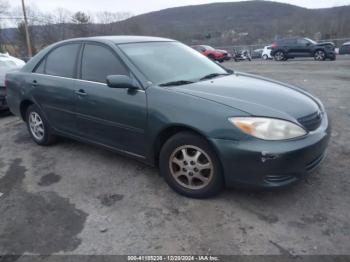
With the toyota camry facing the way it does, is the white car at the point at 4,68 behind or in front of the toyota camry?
behind

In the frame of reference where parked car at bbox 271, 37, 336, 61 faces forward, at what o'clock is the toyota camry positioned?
The toyota camry is roughly at 3 o'clock from the parked car.

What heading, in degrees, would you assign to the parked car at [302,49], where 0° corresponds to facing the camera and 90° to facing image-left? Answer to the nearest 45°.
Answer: approximately 270°

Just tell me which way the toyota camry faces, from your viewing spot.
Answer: facing the viewer and to the right of the viewer

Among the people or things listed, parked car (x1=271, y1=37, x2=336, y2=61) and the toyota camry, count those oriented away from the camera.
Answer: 0

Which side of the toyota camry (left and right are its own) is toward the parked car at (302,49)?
left
